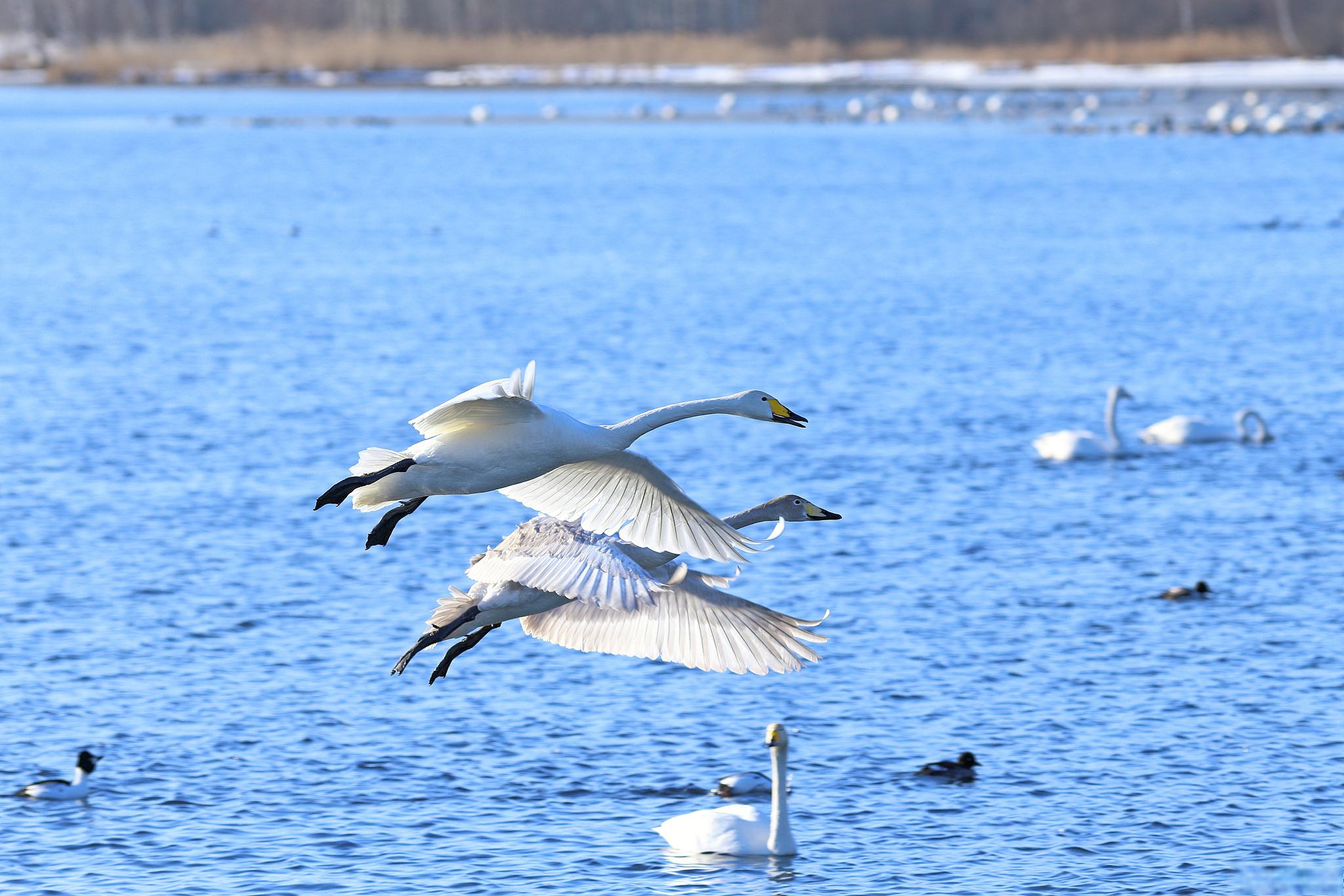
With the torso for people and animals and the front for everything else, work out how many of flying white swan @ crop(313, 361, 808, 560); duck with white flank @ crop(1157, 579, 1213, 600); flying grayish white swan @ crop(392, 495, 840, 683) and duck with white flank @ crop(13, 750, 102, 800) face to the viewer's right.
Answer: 4

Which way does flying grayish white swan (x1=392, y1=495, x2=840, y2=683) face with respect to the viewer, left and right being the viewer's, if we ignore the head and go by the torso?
facing to the right of the viewer

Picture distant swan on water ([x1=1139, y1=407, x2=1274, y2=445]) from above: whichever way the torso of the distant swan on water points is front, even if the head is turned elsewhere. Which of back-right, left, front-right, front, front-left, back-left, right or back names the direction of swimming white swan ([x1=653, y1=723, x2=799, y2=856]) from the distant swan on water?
right

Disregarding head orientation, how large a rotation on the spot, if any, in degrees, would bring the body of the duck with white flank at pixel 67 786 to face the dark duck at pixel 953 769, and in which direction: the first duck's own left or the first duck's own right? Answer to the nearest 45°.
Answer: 0° — it already faces it

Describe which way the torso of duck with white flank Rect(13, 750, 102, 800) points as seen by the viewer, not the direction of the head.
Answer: to the viewer's right

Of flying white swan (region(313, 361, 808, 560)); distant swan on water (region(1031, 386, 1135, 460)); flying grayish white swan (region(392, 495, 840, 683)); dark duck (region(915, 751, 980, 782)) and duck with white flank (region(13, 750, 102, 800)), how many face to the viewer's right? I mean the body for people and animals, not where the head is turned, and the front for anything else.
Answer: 5

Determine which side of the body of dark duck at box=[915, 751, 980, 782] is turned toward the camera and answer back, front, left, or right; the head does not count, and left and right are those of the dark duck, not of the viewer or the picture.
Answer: right

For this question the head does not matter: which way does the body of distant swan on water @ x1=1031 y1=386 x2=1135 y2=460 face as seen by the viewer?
to the viewer's right

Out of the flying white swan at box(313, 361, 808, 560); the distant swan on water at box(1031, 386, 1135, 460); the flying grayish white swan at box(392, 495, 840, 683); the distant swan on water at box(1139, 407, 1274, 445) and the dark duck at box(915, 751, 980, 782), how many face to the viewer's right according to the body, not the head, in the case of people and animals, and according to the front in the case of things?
5

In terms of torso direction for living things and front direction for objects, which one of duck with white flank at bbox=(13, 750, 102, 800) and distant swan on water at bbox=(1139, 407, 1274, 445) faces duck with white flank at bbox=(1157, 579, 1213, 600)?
duck with white flank at bbox=(13, 750, 102, 800)

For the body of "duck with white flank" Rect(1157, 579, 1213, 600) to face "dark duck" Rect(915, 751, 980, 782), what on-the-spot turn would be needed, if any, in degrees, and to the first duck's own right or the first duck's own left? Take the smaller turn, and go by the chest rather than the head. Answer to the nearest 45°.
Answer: approximately 90° to the first duck's own right

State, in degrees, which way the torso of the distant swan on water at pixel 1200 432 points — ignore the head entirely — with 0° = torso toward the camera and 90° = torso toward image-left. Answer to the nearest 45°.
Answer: approximately 270°

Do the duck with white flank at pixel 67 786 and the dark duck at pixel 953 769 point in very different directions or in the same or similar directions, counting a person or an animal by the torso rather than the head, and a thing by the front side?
same or similar directions

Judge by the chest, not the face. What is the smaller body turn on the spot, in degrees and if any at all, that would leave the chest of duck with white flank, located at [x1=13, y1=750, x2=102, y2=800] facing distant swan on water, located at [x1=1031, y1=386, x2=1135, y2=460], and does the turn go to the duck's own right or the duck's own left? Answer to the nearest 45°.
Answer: approximately 45° to the duck's own left

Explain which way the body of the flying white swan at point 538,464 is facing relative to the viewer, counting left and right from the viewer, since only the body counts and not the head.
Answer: facing to the right of the viewer

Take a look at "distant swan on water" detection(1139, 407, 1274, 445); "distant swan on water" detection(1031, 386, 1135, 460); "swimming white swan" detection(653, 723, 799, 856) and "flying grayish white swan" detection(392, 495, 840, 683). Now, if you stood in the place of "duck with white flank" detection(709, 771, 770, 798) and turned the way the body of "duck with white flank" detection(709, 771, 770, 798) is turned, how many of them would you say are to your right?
2
